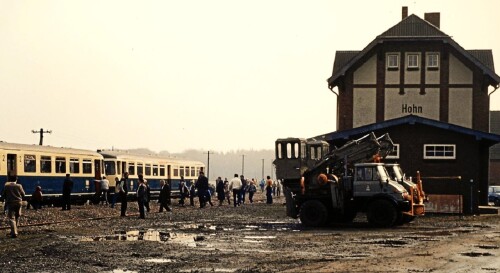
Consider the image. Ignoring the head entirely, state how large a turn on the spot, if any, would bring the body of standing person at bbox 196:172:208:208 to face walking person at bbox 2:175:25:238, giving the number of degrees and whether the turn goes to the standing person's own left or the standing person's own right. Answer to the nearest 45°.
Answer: approximately 180°

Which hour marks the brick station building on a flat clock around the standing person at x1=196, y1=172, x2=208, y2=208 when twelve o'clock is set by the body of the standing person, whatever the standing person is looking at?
The brick station building is roughly at 2 o'clock from the standing person.

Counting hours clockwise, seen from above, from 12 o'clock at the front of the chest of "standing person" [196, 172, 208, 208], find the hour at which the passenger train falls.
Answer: The passenger train is roughly at 9 o'clock from the standing person.

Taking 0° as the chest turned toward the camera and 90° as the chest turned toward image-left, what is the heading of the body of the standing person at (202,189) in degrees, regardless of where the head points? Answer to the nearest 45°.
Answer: approximately 180°
